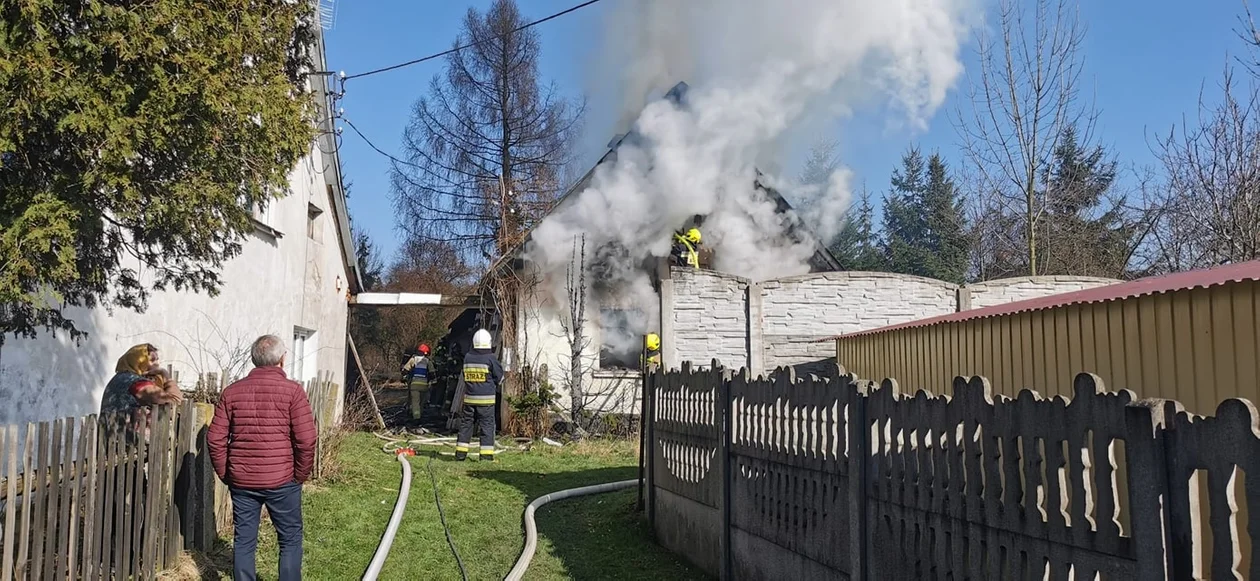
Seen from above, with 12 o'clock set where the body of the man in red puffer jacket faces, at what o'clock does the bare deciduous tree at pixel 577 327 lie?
The bare deciduous tree is roughly at 1 o'clock from the man in red puffer jacket.

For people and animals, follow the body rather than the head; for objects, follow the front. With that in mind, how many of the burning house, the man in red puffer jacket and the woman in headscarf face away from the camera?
1

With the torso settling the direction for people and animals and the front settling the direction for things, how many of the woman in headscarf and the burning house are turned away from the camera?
0

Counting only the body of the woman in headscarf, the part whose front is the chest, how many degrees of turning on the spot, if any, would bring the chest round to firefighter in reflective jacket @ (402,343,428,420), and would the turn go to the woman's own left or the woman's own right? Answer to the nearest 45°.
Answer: approximately 45° to the woman's own left

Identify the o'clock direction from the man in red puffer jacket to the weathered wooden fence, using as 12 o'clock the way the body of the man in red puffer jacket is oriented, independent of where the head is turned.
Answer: The weathered wooden fence is roughly at 9 o'clock from the man in red puffer jacket.

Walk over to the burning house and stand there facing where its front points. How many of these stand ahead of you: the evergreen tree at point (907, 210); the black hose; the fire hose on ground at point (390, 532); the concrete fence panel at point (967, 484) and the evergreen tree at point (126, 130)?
4

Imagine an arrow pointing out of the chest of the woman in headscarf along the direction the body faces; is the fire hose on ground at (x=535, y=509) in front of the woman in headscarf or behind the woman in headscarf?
in front

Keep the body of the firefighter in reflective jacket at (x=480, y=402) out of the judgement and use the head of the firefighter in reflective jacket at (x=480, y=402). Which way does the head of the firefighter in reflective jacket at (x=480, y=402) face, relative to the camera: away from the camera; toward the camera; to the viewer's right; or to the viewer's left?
away from the camera

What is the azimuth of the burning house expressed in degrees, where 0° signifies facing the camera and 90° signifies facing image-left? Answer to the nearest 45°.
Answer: approximately 0°

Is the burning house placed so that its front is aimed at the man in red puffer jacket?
yes

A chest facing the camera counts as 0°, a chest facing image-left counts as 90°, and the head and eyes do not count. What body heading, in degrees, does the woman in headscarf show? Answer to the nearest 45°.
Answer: approximately 270°

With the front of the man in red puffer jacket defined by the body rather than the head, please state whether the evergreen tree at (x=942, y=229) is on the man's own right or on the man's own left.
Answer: on the man's own right

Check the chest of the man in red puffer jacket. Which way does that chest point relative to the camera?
away from the camera

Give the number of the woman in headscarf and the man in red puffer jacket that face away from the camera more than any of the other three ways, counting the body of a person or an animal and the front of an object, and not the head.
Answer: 1
